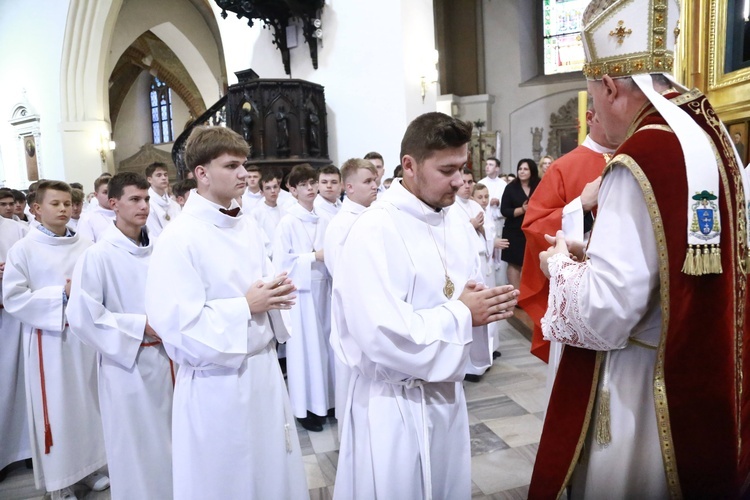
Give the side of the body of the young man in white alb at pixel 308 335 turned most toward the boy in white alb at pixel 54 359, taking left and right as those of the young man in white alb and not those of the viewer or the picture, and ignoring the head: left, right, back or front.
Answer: right

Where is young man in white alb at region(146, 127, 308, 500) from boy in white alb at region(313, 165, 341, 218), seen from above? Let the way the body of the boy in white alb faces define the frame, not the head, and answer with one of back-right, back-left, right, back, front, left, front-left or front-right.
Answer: front-right

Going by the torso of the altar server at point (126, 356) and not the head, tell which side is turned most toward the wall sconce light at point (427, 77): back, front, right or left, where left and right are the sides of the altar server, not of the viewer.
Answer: left

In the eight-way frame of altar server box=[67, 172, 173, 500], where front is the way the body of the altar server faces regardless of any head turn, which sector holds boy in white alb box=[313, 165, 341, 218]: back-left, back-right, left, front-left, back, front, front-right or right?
left

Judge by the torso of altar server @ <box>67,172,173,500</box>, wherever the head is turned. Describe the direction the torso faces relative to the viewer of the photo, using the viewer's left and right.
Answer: facing the viewer and to the right of the viewer

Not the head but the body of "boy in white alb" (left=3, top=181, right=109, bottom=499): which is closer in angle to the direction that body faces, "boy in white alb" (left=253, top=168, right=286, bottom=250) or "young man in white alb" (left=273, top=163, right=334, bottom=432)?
the young man in white alb

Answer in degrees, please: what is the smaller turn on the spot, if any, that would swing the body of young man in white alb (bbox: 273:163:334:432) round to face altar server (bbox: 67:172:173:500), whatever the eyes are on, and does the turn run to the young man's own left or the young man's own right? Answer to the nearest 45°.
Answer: approximately 90° to the young man's own right

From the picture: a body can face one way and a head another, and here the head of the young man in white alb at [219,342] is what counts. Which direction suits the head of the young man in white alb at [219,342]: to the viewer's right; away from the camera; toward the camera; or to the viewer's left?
to the viewer's right
